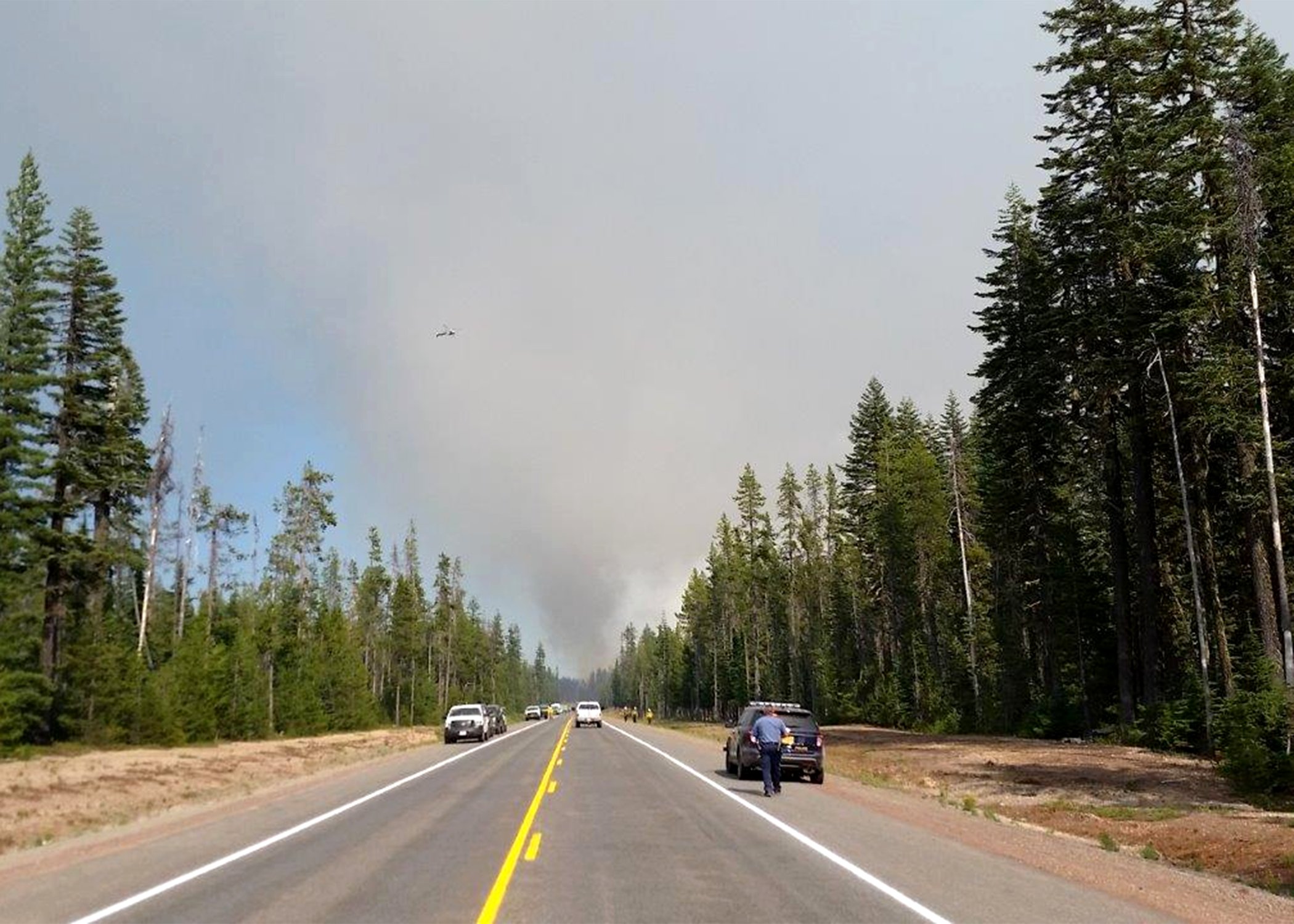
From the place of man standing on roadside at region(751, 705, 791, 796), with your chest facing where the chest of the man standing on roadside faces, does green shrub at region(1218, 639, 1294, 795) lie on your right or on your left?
on your right

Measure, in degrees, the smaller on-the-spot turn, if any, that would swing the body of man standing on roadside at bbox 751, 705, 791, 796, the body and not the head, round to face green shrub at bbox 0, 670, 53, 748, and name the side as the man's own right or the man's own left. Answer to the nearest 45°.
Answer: approximately 45° to the man's own left

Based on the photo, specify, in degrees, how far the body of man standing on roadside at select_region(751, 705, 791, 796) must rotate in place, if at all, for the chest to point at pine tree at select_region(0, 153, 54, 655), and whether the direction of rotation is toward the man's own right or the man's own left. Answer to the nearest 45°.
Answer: approximately 45° to the man's own left

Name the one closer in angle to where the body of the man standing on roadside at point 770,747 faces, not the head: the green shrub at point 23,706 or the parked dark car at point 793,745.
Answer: the parked dark car

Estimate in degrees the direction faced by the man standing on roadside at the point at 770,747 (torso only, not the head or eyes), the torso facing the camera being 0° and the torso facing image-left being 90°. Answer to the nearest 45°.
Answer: approximately 180°

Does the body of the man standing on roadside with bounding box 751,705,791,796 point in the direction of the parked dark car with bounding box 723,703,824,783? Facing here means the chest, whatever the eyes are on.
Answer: yes

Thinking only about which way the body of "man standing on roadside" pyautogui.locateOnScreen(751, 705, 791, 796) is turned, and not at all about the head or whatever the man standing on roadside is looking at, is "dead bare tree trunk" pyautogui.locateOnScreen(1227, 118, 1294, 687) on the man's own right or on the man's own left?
on the man's own right
